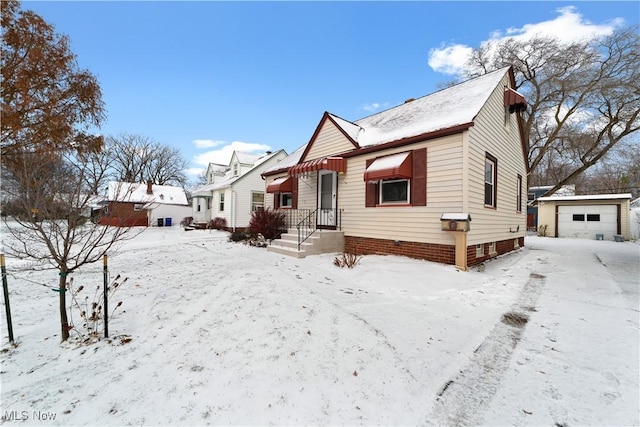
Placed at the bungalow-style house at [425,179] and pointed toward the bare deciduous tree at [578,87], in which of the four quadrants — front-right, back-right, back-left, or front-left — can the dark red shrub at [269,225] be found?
back-left

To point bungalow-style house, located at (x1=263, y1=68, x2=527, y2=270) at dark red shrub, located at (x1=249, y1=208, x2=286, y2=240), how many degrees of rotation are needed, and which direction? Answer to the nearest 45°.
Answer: approximately 45° to its right

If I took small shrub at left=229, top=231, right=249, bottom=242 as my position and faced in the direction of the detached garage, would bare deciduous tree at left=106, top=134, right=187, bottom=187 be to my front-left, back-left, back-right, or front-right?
back-left

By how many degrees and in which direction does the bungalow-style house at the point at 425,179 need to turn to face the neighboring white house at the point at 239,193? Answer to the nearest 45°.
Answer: approximately 90° to its right

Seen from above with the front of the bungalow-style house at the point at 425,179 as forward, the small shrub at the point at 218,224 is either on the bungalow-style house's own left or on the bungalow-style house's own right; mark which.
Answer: on the bungalow-style house's own right

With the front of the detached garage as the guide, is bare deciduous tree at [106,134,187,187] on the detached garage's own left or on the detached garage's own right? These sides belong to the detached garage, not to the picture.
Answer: on the detached garage's own right

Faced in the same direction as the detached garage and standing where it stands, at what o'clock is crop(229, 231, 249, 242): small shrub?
The small shrub is roughly at 1 o'clock from the detached garage.

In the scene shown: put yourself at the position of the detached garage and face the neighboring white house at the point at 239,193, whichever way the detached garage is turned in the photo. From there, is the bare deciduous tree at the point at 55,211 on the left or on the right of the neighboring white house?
left

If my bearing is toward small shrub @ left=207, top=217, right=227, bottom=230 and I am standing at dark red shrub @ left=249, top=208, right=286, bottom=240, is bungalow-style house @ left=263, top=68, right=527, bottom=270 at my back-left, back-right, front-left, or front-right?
back-right

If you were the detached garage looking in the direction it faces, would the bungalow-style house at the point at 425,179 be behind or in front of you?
in front

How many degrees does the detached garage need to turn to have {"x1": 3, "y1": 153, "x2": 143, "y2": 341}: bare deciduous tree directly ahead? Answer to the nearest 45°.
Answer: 0° — it already faces it

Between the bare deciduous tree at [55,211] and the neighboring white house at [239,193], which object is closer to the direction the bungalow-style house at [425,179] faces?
the bare deciduous tree

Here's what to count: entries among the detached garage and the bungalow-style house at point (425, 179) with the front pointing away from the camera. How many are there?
0

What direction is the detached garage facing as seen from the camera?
toward the camera

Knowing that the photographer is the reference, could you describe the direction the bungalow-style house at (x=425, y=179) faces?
facing the viewer and to the left of the viewer

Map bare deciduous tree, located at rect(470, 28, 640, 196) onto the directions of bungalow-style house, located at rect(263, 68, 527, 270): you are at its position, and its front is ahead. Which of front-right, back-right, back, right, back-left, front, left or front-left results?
back

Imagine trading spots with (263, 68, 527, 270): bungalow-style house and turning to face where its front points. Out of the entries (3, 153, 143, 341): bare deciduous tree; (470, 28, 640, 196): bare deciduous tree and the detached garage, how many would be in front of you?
1
